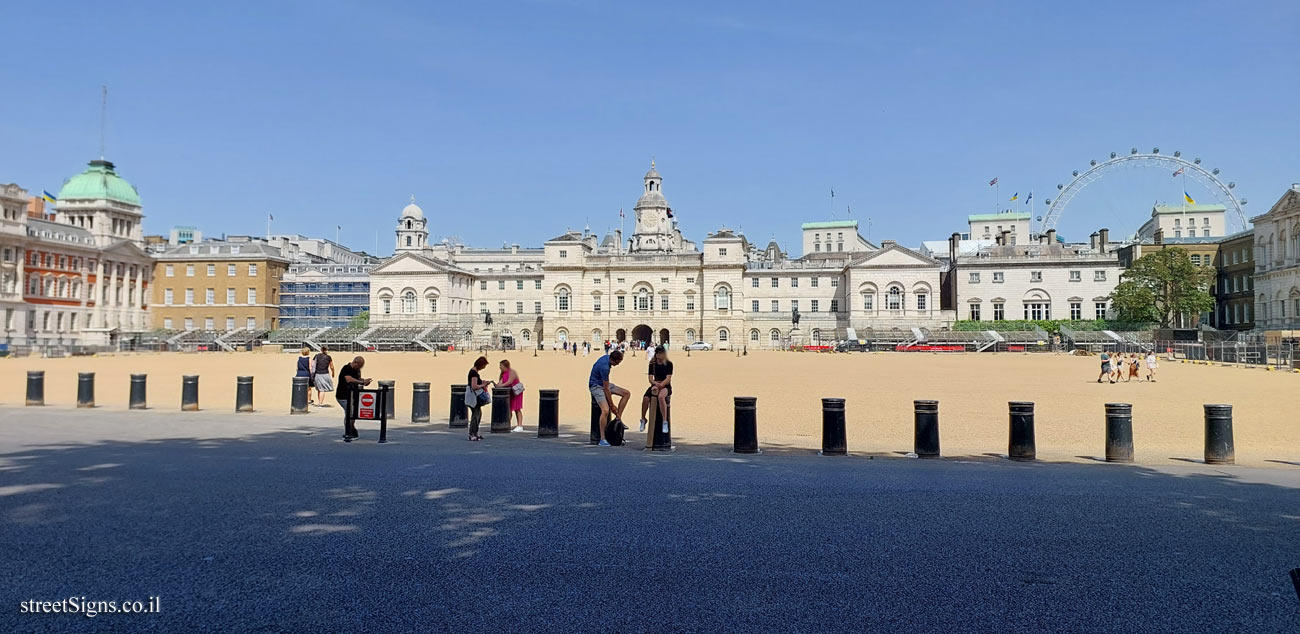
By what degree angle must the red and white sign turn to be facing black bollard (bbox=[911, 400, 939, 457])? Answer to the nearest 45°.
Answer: approximately 45° to its left

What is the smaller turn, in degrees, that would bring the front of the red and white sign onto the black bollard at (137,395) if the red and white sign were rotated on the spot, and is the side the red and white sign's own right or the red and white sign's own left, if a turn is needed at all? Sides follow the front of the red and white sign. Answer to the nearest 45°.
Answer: approximately 135° to the red and white sign's own right

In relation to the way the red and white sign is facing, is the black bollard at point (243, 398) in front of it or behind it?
behind

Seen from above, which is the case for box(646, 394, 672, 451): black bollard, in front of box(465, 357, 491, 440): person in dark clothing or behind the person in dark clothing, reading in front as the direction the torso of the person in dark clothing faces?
in front

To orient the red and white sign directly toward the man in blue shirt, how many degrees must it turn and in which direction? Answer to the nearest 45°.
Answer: approximately 90° to its left

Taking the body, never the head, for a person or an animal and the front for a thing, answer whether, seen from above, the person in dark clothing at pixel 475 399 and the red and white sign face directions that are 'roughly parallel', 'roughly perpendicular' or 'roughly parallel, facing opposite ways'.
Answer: roughly perpendicular

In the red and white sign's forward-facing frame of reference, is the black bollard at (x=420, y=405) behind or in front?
behind

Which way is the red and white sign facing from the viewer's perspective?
toward the camera

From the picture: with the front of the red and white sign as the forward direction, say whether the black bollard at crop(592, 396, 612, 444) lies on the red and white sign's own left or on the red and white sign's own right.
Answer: on the red and white sign's own left

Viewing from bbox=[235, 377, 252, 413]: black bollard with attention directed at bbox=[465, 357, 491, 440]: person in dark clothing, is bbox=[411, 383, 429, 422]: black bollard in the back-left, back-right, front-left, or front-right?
front-left
